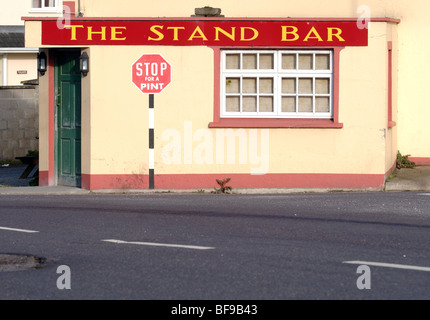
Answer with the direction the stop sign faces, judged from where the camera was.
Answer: facing the viewer

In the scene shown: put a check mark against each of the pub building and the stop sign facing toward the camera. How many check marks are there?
2

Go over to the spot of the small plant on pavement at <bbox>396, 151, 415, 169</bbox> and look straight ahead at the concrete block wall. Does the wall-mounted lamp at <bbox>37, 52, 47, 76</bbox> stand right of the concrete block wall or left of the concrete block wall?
left

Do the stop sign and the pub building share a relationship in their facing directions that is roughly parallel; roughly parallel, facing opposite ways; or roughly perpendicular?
roughly parallel

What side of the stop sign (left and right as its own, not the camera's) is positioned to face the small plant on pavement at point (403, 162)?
left

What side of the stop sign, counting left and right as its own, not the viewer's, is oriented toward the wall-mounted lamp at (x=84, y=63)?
right

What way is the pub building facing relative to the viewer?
toward the camera
